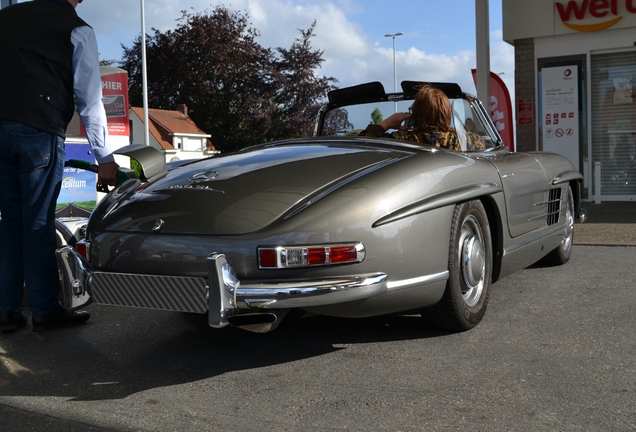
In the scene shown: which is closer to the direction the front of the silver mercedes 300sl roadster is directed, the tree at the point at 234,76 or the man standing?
the tree

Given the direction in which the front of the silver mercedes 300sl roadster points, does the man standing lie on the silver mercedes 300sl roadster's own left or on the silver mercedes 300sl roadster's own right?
on the silver mercedes 300sl roadster's own left

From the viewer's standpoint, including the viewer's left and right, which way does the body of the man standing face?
facing away from the viewer and to the right of the viewer

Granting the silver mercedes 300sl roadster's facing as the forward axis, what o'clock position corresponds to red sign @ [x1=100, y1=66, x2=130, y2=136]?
The red sign is roughly at 10 o'clock from the silver mercedes 300sl roadster.

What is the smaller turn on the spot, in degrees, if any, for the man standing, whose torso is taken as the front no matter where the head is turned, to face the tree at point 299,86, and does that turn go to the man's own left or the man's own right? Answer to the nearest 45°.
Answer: approximately 45° to the man's own left

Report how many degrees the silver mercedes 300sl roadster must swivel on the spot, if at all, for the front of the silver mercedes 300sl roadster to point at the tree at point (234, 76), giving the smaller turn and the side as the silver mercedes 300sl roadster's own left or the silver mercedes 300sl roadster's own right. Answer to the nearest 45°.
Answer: approximately 45° to the silver mercedes 300sl roadster's own left

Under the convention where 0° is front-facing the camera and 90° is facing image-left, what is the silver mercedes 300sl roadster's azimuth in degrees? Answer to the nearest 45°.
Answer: approximately 225°

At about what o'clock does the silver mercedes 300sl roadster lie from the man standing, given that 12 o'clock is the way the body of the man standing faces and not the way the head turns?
The silver mercedes 300sl roadster is roughly at 3 o'clock from the man standing.
